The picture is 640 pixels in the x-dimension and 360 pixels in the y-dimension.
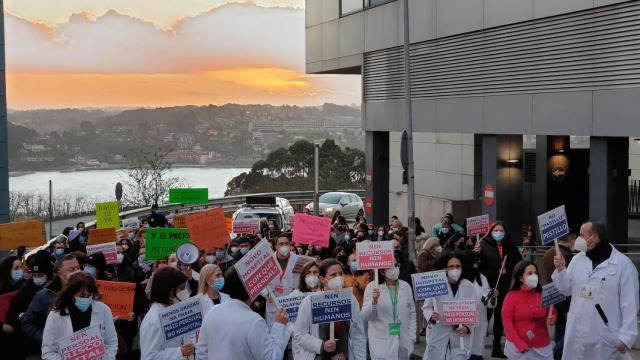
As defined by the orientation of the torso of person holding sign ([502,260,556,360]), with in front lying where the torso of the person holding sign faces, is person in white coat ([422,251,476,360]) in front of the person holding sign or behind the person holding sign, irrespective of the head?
behind

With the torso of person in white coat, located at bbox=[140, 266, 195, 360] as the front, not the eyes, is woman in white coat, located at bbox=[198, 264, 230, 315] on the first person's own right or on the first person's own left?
on the first person's own left

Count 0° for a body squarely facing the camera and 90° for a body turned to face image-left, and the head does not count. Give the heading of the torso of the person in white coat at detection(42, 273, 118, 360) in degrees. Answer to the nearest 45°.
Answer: approximately 0°

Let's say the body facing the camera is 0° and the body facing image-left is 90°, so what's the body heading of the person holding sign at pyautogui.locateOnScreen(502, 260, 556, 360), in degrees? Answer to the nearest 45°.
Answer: approximately 315°

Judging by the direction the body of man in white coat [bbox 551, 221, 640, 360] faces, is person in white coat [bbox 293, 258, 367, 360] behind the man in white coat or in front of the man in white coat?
in front

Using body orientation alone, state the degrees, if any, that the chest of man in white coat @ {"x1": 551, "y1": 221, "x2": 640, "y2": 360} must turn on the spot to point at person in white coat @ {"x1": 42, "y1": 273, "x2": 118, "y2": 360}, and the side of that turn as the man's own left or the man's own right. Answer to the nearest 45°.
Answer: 0° — they already face them

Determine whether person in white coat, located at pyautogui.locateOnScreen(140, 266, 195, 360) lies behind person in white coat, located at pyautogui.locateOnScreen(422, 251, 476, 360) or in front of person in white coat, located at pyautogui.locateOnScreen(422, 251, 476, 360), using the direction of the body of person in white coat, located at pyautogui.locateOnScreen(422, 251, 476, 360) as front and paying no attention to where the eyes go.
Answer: in front

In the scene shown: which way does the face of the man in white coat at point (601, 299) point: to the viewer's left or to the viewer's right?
to the viewer's left
